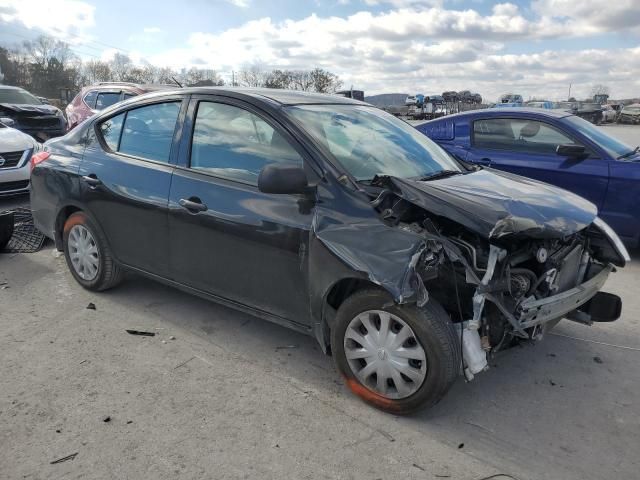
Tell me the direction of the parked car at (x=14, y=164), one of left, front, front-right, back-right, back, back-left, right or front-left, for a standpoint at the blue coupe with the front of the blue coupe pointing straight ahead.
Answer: back-right

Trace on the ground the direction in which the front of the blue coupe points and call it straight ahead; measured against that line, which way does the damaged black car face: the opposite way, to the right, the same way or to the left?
the same way

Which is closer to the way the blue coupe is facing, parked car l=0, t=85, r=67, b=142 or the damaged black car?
the damaged black car

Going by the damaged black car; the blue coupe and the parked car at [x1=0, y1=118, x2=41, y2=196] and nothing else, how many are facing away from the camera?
0

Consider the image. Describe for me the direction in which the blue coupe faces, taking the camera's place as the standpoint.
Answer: facing the viewer and to the right of the viewer

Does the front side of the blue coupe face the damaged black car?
no

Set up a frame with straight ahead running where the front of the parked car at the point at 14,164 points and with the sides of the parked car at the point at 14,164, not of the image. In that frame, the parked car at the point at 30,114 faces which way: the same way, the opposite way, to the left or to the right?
the same way

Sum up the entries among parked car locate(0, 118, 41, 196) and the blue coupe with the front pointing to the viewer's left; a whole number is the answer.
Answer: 0

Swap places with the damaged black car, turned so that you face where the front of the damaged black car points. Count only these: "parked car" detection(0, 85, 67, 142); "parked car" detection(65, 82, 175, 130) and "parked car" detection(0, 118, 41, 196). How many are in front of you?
0

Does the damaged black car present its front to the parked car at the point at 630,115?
no

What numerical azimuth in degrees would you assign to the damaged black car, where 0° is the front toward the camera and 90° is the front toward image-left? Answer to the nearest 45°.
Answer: approximately 315°
